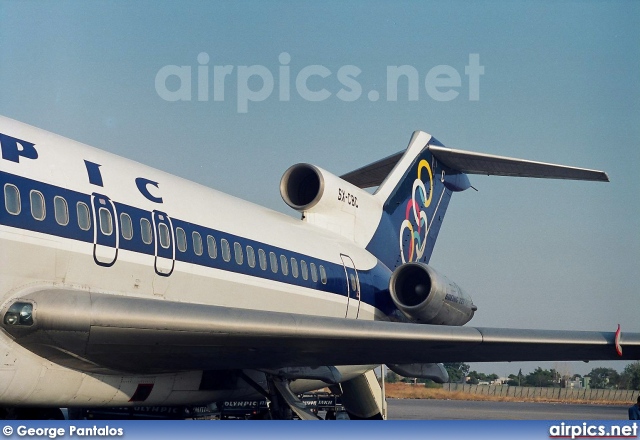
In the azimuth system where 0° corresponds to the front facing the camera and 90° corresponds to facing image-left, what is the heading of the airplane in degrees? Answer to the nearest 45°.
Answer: approximately 45°
